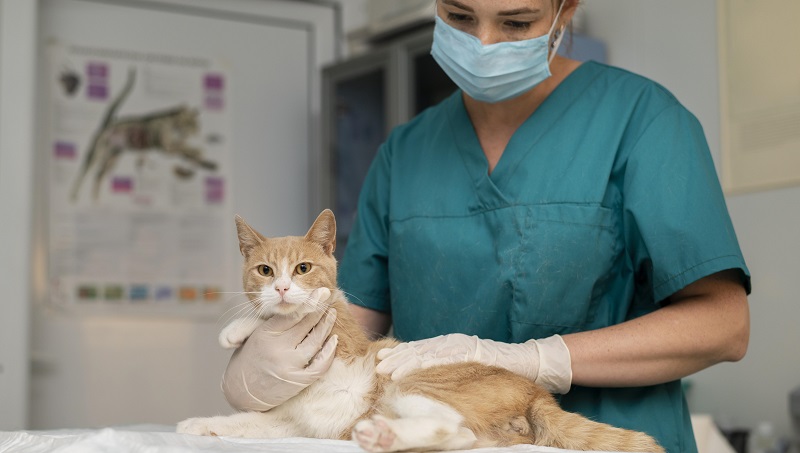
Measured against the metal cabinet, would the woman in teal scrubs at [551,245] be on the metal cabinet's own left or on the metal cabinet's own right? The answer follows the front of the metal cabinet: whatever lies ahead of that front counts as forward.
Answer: on the metal cabinet's own left

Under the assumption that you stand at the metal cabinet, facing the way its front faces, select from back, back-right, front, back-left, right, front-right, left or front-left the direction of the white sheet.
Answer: front-left

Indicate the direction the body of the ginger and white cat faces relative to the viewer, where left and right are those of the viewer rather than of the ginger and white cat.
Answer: facing to the left of the viewer

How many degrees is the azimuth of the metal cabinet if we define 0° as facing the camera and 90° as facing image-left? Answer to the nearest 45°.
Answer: approximately 45°

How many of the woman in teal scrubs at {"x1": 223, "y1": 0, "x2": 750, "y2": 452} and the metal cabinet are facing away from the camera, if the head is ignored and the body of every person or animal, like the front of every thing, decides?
0

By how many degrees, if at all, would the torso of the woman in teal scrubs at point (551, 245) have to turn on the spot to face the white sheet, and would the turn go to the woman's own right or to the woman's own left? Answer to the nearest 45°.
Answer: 0° — they already face it

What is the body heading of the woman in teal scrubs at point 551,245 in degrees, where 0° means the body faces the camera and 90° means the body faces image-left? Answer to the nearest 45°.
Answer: approximately 45°

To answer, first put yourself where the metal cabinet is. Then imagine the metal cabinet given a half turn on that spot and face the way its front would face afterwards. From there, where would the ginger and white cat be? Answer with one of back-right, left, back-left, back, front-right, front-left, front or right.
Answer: back-right
